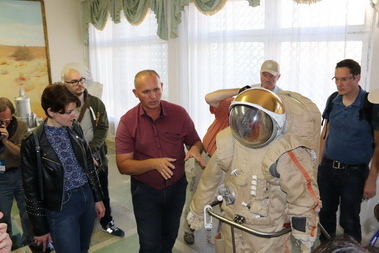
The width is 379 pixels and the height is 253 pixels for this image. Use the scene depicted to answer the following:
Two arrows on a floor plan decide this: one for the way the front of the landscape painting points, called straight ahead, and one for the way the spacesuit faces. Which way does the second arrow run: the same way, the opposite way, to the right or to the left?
to the right

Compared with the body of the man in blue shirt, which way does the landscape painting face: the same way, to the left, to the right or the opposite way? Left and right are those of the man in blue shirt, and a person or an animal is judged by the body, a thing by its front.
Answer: to the left

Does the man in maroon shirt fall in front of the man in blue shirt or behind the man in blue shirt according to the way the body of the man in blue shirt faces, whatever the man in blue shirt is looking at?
in front

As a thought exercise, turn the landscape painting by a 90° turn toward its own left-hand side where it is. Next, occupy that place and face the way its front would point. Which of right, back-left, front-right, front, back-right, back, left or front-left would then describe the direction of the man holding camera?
right

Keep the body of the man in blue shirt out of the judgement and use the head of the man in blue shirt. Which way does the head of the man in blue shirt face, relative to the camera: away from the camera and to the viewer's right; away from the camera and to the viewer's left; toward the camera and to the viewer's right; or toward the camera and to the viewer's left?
toward the camera and to the viewer's left

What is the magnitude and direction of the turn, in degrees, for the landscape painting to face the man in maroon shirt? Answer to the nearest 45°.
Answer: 0° — it already faces them

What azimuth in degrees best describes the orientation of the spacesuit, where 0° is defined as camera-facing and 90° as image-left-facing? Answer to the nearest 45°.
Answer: approximately 45°

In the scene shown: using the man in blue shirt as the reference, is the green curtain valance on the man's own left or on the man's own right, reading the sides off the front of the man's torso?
on the man's own right

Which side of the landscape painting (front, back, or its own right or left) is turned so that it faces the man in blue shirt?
front
